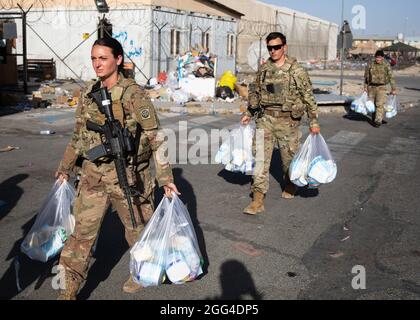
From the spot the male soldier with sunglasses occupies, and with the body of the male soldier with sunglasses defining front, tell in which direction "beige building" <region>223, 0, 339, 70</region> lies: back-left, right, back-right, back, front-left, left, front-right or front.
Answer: back-right

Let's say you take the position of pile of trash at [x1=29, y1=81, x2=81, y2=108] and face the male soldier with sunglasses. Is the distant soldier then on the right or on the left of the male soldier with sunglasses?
left

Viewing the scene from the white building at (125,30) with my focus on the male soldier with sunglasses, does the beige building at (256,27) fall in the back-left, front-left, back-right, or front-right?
back-left

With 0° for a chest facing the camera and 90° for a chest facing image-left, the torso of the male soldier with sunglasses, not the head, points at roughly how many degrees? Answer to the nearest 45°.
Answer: approximately 45°

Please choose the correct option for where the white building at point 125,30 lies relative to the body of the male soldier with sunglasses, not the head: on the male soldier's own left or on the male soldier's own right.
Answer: on the male soldier's own right

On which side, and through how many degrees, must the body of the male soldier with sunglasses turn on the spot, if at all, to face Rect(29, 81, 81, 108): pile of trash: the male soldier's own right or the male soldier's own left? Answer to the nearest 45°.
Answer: approximately 90° to the male soldier's own right
